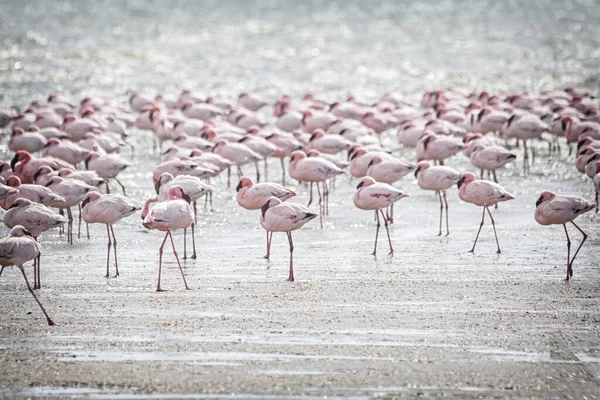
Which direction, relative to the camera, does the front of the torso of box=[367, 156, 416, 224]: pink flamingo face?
to the viewer's left

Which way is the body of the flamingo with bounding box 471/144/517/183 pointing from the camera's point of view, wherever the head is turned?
to the viewer's left

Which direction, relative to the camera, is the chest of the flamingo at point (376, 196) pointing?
to the viewer's left

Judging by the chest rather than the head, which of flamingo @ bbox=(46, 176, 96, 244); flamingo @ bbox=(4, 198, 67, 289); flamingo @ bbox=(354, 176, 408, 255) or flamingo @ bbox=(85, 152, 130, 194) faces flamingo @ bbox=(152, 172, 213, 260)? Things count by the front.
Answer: flamingo @ bbox=(354, 176, 408, 255)

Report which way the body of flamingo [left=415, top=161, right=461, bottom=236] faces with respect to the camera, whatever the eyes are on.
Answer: to the viewer's left

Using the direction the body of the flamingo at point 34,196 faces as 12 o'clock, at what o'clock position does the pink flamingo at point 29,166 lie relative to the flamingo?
The pink flamingo is roughly at 3 o'clock from the flamingo.

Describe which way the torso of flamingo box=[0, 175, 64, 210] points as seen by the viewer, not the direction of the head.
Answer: to the viewer's left

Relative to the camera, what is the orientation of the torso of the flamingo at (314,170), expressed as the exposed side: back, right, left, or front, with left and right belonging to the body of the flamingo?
left

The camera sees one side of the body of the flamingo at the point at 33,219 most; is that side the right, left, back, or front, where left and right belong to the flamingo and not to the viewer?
left

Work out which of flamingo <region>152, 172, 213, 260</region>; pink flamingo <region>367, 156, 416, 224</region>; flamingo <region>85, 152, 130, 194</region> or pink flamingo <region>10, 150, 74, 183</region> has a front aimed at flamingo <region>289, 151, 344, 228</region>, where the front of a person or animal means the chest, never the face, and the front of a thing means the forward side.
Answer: pink flamingo <region>367, 156, 416, 224</region>
